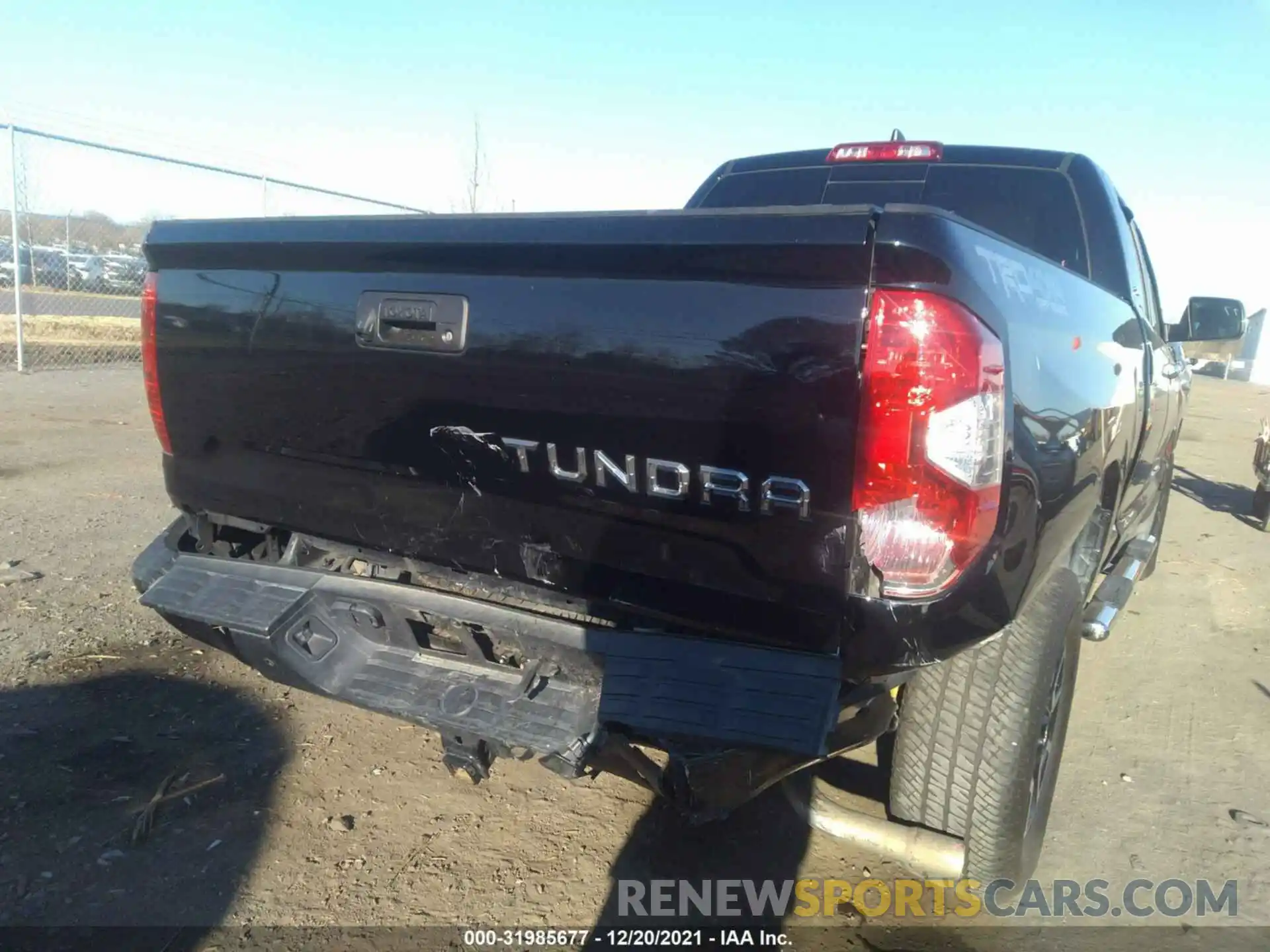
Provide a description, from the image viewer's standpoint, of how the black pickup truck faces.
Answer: facing away from the viewer and to the right of the viewer

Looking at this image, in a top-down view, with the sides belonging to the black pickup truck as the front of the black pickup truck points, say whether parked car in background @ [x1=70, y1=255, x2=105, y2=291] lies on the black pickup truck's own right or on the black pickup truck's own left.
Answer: on the black pickup truck's own left

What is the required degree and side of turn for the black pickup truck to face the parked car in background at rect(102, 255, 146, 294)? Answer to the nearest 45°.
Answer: approximately 90° to its left

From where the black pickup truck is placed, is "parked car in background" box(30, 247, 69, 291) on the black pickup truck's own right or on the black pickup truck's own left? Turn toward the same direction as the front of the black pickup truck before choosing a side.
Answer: on the black pickup truck's own left
